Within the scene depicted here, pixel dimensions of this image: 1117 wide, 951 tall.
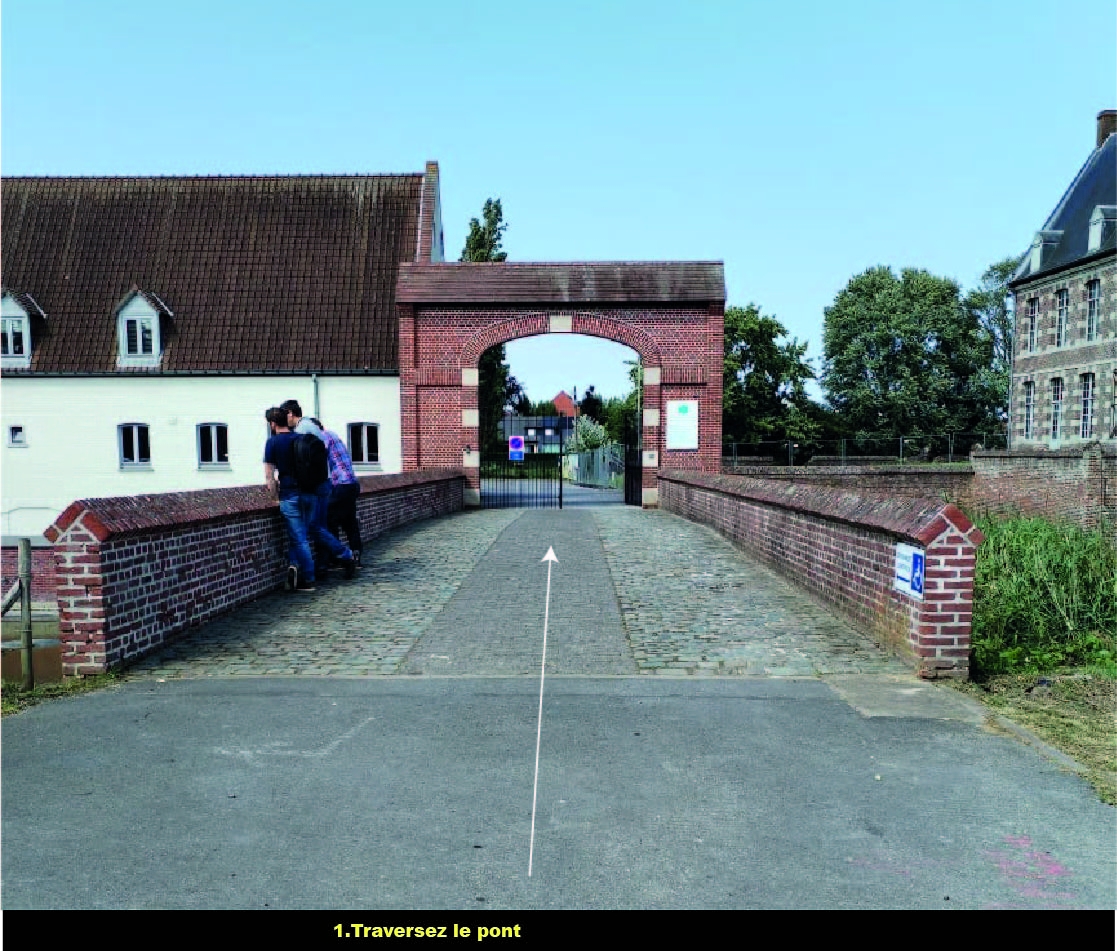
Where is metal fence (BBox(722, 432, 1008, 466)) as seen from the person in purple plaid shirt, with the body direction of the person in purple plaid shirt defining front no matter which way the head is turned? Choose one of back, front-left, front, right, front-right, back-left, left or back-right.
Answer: back-right

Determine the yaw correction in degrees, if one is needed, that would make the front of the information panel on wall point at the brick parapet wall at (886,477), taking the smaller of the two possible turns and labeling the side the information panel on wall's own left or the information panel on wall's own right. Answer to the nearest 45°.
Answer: approximately 135° to the information panel on wall's own left

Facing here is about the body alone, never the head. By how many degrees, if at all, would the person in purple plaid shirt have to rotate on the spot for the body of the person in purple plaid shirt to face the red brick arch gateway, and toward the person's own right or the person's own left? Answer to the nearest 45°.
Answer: approximately 135° to the person's own right

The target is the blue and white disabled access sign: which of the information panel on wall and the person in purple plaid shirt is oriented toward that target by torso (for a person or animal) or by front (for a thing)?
the information panel on wall

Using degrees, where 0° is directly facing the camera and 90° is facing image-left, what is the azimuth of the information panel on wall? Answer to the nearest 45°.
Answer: approximately 0°

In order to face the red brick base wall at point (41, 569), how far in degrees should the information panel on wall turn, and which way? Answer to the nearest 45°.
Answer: approximately 90° to its right

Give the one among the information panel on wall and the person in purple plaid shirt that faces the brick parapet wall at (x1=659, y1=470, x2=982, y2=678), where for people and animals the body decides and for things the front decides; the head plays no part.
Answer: the information panel on wall

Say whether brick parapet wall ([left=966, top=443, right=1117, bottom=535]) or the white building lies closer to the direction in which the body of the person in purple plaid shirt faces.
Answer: the white building

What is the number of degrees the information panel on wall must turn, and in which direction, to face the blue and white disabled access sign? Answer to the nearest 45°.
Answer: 0° — it already faces it

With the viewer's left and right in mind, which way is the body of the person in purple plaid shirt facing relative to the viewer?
facing to the left of the viewer

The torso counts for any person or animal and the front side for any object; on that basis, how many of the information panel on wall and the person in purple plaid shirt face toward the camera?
1

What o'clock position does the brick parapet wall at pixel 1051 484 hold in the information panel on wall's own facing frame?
The brick parapet wall is roughly at 8 o'clock from the information panel on wall.

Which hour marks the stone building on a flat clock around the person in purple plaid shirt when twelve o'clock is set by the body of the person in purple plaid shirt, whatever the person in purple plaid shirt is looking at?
The stone building is roughly at 5 o'clock from the person in purple plaid shirt.
